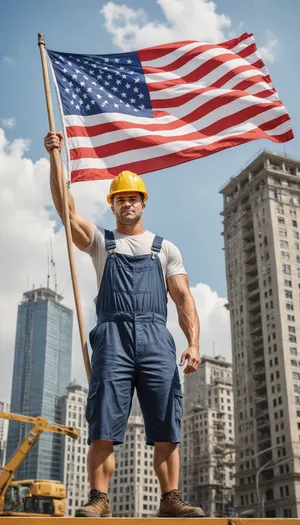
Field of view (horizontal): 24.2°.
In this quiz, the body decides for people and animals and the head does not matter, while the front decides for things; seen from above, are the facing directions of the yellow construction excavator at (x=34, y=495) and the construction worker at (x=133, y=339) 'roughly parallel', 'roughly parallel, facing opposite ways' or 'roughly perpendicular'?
roughly perpendicular

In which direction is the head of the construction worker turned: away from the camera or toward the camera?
toward the camera

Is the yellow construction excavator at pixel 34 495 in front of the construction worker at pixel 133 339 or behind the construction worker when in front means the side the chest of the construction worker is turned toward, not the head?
behind

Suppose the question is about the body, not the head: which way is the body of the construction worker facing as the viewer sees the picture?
toward the camera
